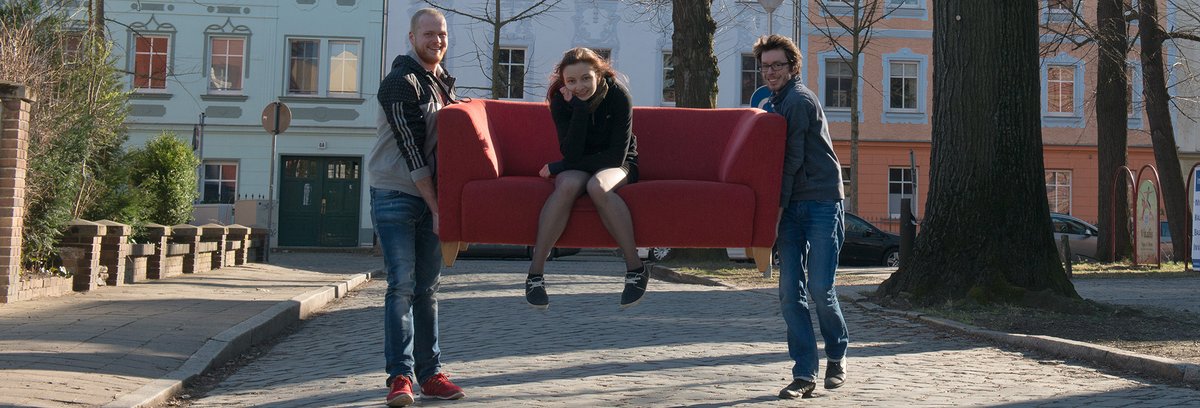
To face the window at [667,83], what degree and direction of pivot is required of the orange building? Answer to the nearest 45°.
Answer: approximately 45° to its right

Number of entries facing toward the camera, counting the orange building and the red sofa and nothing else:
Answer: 2

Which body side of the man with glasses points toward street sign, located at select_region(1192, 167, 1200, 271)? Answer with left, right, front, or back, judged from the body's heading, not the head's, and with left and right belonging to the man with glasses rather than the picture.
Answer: back

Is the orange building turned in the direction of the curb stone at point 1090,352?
yes

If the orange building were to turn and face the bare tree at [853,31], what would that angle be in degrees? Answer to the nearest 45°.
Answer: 0° — it already faces it
